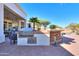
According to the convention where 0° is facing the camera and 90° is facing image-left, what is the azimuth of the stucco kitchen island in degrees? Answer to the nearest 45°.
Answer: approximately 0°
